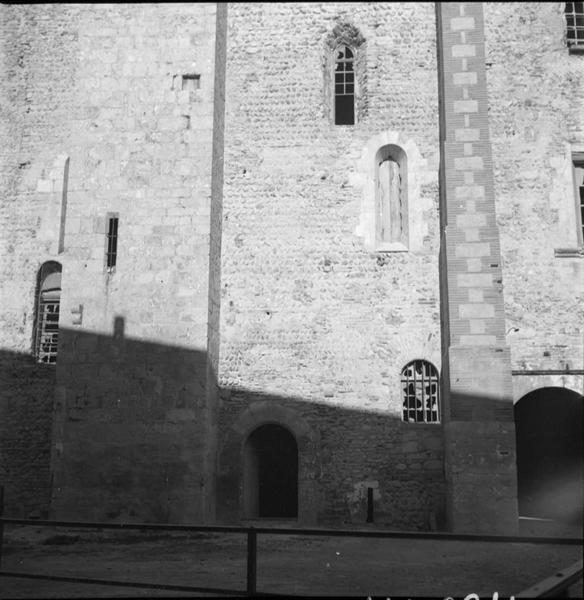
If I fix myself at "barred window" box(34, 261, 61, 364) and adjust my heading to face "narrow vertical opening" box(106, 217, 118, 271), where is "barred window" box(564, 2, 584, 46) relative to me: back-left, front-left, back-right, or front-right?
front-left

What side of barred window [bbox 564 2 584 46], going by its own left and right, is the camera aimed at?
front

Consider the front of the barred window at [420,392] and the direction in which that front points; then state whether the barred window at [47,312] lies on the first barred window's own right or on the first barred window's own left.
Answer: on the first barred window's own right

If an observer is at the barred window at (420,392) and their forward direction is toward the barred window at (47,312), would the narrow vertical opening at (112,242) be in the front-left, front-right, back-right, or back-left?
front-left

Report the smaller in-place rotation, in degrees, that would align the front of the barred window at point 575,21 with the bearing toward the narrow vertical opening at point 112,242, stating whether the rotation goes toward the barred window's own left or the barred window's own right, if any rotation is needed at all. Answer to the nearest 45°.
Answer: approximately 90° to the barred window's own right

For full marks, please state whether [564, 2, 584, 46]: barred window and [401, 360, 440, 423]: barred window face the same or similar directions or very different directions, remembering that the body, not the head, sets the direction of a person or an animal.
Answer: same or similar directions

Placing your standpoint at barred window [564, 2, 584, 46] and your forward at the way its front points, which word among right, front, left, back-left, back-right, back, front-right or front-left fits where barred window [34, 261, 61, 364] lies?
right

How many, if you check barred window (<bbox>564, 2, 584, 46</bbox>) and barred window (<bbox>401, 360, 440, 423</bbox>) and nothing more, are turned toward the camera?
2

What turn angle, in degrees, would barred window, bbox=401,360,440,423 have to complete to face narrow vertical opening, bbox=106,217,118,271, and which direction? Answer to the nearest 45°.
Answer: approximately 90° to its right

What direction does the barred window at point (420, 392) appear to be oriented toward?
toward the camera

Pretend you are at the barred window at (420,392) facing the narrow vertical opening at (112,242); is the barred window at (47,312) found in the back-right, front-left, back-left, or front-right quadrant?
front-right
